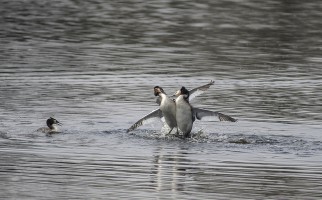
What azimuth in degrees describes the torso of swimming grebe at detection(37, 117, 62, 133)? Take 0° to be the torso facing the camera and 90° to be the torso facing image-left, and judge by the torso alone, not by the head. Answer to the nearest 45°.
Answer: approximately 270°
